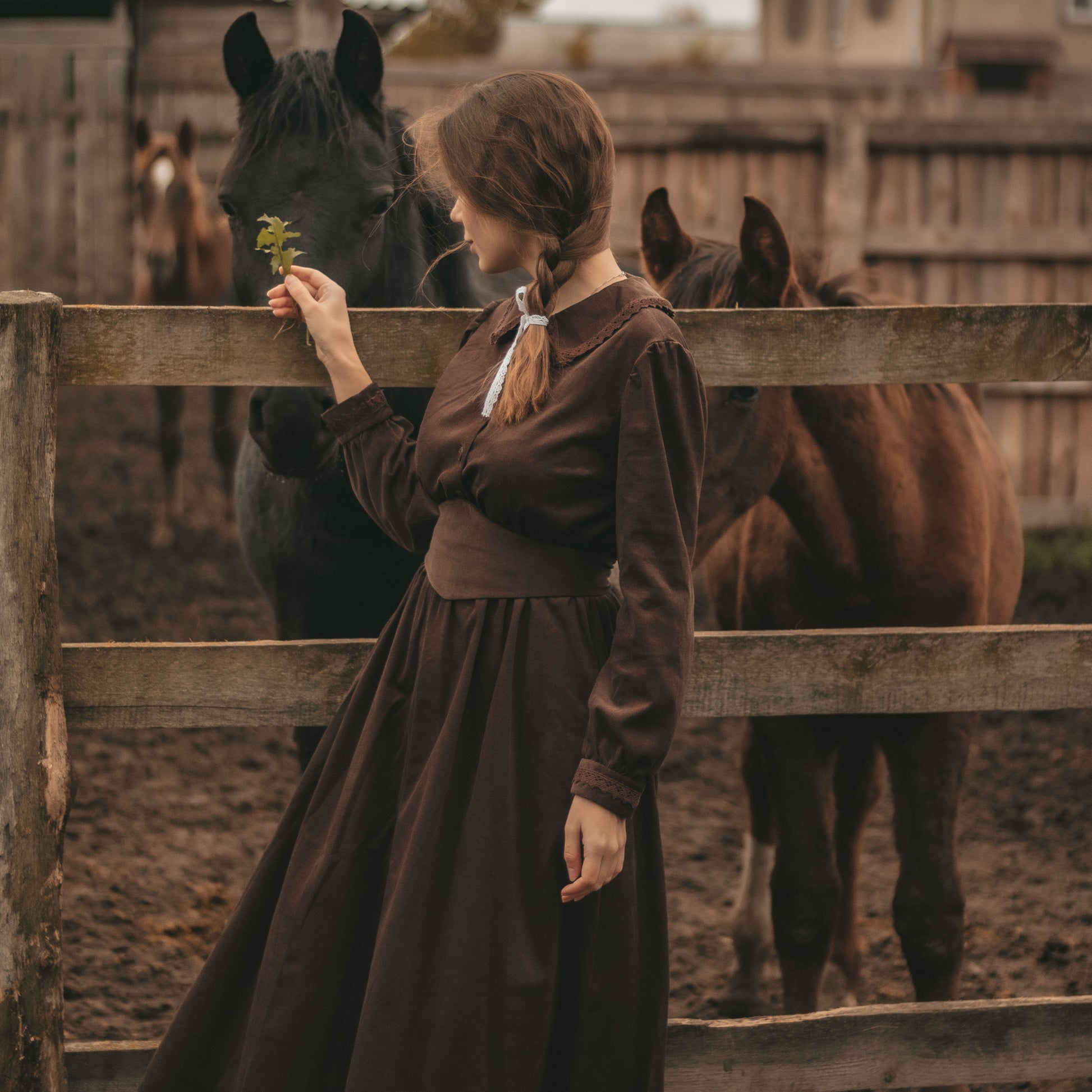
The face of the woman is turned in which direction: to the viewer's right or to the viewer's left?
to the viewer's left

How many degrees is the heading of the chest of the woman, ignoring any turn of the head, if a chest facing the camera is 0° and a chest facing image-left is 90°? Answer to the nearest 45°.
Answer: approximately 45°

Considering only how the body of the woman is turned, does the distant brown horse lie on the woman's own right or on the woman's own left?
on the woman's own right

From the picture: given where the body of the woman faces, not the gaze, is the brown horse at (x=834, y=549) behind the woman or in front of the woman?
behind
